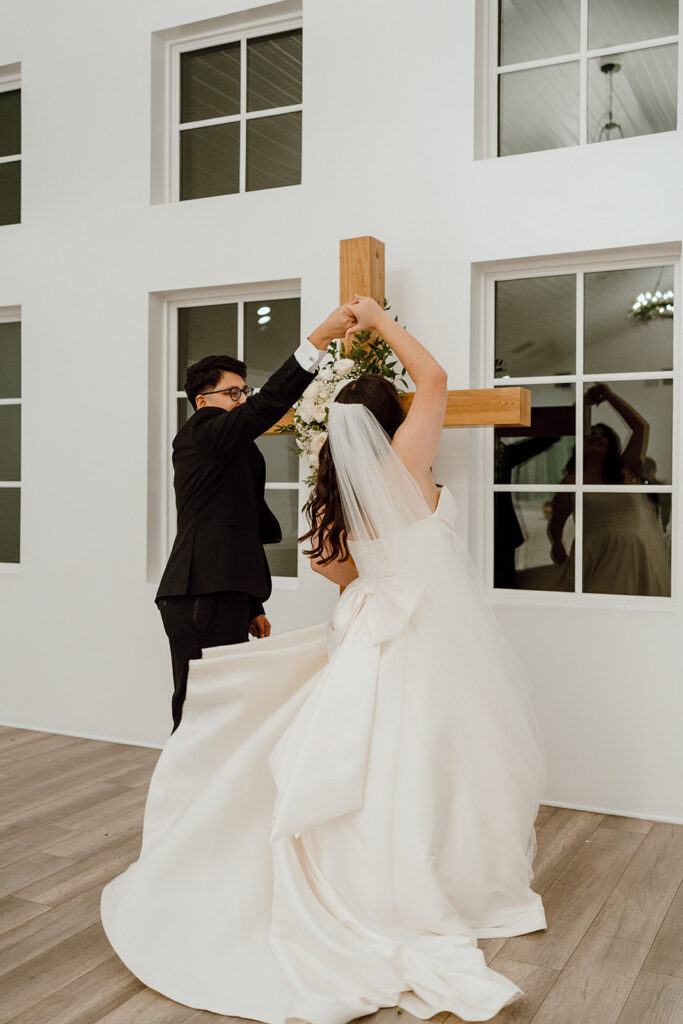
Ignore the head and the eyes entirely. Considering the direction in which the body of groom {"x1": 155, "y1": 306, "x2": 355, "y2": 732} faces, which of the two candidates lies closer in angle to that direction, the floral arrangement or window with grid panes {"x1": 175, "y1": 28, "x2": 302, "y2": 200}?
the floral arrangement

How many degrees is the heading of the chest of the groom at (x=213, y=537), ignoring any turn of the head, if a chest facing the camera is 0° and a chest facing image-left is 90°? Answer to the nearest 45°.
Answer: approximately 225°

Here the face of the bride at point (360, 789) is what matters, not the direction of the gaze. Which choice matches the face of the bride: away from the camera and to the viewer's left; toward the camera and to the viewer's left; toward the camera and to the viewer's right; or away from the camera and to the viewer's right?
away from the camera and to the viewer's left

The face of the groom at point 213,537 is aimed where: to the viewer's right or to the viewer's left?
to the viewer's right
